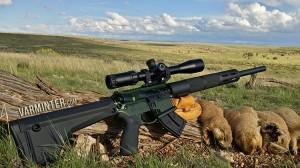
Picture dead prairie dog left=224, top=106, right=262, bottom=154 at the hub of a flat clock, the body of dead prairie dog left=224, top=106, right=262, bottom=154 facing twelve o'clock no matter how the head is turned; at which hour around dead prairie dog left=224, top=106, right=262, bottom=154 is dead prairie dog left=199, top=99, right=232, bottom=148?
dead prairie dog left=199, top=99, right=232, bottom=148 is roughly at 3 o'clock from dead prairie dog left=224, top=106, right=262, bottom=154.

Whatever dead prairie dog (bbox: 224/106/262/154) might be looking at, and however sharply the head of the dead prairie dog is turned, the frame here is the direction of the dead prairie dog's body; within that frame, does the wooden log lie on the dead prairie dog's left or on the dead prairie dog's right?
on the dead prairie dog's right

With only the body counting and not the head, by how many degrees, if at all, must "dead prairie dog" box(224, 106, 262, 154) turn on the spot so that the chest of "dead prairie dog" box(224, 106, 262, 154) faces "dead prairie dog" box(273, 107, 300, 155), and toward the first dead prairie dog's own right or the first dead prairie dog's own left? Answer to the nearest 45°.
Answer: approximately 135° to the first dead prairie dog's own left

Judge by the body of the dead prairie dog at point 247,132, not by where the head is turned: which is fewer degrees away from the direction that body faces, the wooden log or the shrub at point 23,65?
the wooden log

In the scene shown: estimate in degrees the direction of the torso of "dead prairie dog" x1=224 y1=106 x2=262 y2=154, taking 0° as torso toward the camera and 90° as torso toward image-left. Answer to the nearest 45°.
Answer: approximately 0°

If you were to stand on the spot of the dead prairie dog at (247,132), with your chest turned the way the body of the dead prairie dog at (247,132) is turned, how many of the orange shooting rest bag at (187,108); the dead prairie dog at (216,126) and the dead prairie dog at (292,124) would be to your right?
2

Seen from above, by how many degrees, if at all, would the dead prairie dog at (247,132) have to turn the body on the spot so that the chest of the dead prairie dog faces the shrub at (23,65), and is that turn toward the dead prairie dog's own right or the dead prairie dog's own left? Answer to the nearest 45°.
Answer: approximately 135° to the dead prairie dog's own right

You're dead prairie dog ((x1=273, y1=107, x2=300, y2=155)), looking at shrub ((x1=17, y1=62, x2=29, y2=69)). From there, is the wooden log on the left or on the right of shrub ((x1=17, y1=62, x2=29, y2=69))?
left

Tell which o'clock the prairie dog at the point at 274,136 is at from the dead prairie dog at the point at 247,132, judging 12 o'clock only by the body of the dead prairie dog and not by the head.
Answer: The prairie dog is roughly at 8 o'clock from the dead prairie dog.
